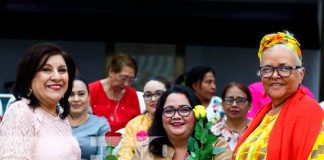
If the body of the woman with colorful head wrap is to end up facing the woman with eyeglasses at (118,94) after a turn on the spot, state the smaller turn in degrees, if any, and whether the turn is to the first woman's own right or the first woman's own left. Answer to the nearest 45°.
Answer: approximately 90° to the first woman's own right

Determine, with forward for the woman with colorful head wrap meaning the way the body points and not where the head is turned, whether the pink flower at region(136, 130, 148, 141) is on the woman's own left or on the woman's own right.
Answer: on the woman's own right

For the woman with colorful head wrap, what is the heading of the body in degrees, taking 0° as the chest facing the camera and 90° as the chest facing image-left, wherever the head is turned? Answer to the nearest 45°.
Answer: approximately 45°

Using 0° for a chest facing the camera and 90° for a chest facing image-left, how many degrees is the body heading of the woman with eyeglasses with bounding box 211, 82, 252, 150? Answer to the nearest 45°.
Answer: approximately 0°

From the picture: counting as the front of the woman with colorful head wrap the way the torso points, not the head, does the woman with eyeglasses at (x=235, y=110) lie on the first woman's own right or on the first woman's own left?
on the first woman's own right

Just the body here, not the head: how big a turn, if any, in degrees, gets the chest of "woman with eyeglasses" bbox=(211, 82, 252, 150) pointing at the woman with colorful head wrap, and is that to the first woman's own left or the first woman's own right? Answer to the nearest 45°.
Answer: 0° — they already face them
